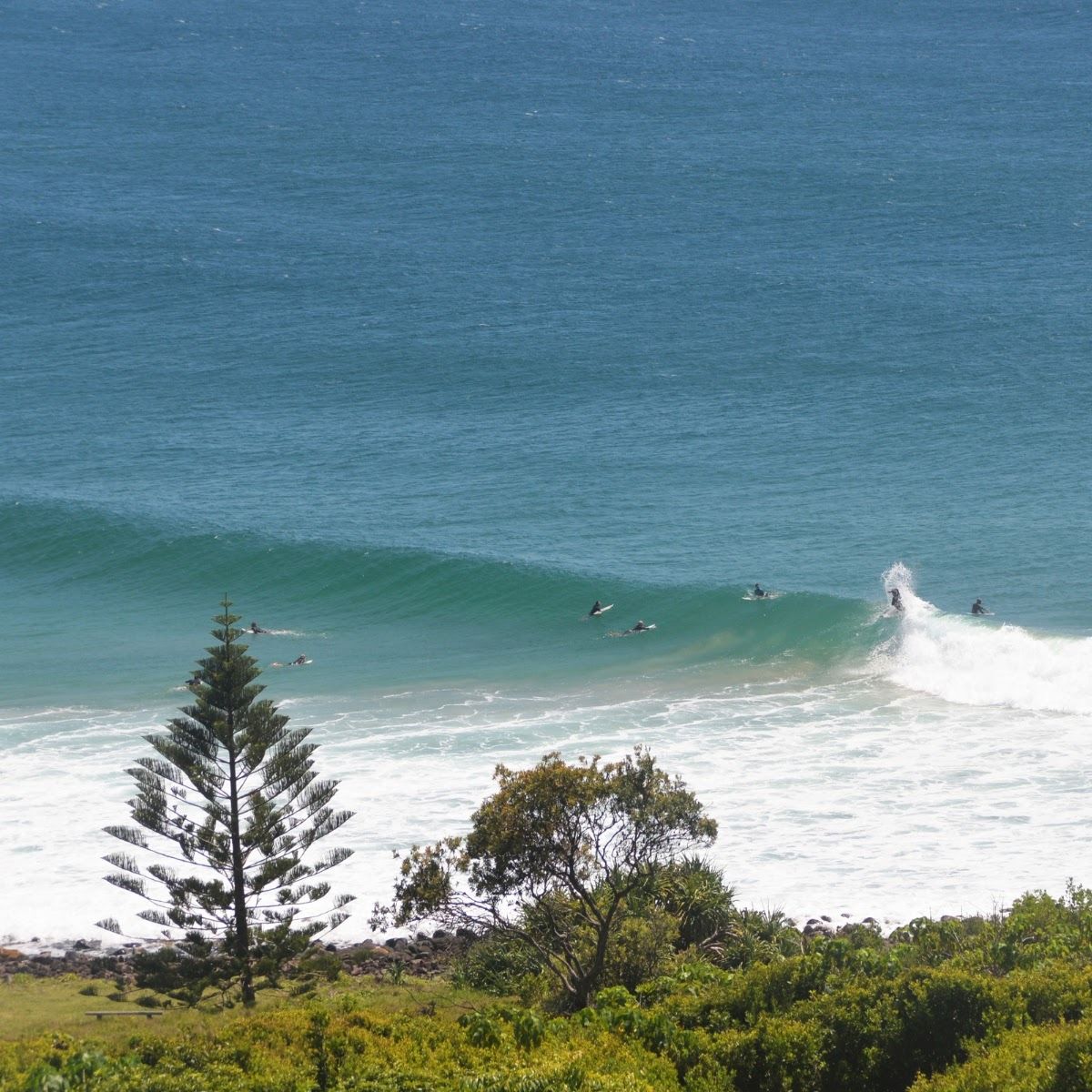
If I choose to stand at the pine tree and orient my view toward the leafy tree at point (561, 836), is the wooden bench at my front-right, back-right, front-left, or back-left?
back-right

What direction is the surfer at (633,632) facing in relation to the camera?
to the viewer's right

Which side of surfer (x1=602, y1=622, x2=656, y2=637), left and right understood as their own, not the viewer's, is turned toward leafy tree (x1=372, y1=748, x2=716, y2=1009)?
right

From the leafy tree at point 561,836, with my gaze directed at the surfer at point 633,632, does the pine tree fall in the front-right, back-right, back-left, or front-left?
front-left

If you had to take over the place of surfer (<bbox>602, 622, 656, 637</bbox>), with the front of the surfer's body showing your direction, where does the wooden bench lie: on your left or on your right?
on your right
